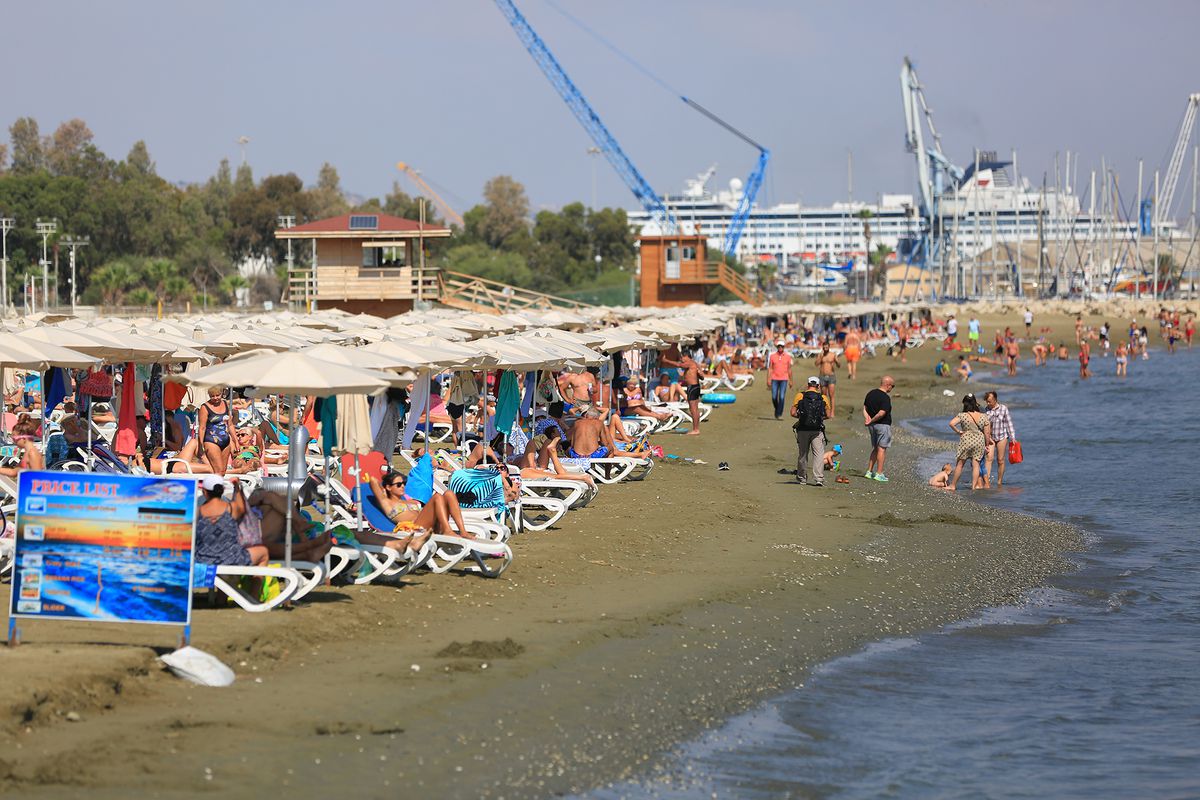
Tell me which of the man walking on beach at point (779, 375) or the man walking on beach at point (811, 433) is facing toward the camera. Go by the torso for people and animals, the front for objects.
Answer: the man walking on beach at point (779, 375)

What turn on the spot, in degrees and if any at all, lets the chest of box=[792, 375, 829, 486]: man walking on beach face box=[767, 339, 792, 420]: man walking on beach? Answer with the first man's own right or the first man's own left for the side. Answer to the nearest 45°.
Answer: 0° — they already face them

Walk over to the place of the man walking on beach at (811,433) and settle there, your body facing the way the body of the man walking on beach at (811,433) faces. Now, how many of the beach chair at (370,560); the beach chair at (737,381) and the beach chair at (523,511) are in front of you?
1

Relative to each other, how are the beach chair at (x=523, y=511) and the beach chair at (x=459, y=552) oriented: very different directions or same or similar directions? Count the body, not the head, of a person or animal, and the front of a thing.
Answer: same or similar directions

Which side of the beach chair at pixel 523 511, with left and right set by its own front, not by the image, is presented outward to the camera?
right

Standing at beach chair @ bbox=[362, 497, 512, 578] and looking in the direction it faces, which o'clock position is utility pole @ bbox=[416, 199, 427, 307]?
The utility pole is roughly at 9 o'clock from the beach chair.

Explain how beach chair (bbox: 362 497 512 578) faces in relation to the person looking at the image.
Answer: facing to the right of the viewer

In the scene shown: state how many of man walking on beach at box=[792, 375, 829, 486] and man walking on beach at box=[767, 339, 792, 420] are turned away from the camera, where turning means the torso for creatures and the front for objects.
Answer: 1

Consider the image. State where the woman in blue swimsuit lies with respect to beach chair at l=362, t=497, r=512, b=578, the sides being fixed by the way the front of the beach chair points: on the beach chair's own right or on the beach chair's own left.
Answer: on the beach chair's own left

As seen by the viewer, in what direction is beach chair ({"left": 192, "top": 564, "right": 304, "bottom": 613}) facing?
to the viewer's right

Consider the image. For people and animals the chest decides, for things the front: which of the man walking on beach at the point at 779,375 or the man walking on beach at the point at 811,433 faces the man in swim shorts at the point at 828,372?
the man walking on beach at the point at 811,433

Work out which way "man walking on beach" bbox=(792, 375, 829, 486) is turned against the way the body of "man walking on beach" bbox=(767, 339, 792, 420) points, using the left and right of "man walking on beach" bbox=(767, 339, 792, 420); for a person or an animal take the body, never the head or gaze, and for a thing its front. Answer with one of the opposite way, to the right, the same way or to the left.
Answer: the opposite way

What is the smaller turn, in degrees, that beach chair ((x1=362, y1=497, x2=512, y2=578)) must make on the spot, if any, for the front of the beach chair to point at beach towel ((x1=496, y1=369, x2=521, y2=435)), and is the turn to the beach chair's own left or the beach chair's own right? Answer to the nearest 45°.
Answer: approximately 90° to the beach chair's own left

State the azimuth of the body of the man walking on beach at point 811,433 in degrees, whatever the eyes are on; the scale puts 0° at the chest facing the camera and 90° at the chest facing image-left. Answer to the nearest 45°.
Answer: approximately 180°

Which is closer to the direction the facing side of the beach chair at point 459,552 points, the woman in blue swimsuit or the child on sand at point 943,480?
the child on sand

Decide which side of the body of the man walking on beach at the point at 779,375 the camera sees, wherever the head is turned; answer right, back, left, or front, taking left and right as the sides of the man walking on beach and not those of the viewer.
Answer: front

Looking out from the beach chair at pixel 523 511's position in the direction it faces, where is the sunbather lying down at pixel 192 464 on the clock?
The sunbather lying down is roughly at 7 o'clock from the beach chair.

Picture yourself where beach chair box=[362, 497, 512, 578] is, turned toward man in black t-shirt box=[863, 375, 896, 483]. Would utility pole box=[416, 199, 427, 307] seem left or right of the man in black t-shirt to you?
left
